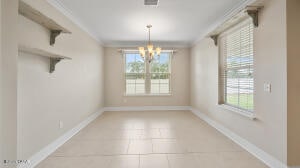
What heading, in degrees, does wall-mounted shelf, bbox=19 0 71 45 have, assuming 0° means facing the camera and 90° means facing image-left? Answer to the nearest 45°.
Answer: approximately 270°

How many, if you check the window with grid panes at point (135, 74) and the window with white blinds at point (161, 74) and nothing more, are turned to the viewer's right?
0

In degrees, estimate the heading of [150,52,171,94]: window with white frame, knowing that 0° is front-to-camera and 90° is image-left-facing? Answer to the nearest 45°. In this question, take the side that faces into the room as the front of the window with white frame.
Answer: approximately 0°

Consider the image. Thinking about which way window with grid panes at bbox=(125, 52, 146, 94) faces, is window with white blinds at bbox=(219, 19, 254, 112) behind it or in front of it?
in front

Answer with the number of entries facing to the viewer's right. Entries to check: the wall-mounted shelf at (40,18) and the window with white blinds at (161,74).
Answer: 1

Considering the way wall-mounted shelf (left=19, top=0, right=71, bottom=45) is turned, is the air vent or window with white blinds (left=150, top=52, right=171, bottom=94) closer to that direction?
the air vent

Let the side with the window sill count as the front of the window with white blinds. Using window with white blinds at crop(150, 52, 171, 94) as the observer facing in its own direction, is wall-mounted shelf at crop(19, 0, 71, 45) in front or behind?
in front

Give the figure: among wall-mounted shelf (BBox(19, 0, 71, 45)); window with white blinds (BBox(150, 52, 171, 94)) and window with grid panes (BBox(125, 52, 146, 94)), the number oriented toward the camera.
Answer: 2
